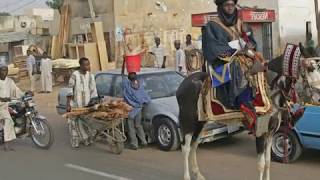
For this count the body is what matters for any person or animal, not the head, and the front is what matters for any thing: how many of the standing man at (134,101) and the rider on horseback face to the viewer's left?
0

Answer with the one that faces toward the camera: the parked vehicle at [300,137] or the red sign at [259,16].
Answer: the red sign

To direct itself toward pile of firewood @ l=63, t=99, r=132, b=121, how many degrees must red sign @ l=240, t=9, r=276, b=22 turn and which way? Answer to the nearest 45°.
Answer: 0° — it already faces it

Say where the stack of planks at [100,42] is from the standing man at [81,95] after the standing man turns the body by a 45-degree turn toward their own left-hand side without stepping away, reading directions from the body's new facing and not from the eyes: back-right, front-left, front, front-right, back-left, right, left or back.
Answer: back-left

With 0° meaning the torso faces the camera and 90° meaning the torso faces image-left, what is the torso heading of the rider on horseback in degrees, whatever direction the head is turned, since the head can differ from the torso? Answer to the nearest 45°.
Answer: approximately 315°

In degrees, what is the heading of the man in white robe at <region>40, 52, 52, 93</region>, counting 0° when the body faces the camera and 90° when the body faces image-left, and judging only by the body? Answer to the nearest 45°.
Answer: approximately 0°

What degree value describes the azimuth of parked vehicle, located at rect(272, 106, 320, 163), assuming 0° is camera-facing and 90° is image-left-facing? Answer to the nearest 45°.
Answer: approximately 90°

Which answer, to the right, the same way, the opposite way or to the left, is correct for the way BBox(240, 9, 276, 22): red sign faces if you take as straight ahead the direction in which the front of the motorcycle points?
to the right

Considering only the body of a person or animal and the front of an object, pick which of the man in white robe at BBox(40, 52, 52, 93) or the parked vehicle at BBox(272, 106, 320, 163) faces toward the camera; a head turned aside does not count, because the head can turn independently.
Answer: the man in white robe

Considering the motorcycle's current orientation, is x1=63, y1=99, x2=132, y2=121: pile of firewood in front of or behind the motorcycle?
in front

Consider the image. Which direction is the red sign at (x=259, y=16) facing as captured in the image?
toward the camera

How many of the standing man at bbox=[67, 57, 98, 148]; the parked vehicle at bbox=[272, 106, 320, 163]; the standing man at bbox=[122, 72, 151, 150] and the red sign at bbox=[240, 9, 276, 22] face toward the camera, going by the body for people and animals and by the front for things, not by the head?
3

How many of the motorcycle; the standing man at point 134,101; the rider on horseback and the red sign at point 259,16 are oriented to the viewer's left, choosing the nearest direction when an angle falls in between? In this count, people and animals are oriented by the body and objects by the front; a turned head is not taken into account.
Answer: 0

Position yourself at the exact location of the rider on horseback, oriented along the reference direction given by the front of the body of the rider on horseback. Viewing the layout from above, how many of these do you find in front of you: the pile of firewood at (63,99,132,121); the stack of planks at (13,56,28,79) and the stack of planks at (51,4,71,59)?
0

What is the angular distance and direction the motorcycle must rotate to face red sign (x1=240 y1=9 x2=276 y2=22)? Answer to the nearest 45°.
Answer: approximately 90° to its left

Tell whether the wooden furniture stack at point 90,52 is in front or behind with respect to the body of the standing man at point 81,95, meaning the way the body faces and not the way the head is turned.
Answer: behind

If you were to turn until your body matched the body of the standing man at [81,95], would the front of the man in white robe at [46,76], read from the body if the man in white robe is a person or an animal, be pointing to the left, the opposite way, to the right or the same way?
the same way

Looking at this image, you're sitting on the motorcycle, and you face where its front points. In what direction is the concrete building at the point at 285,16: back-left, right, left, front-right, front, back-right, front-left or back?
left

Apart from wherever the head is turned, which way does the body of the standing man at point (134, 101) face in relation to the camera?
toward the camera
